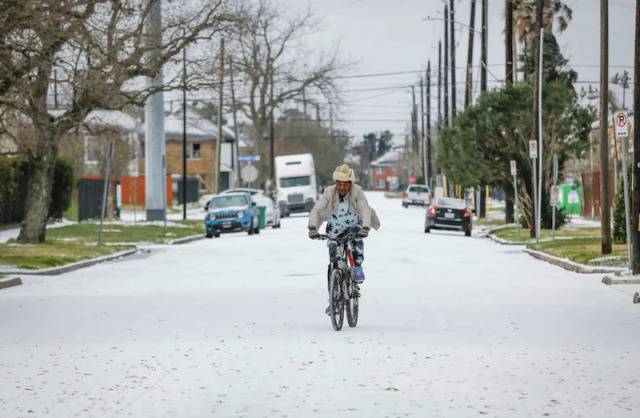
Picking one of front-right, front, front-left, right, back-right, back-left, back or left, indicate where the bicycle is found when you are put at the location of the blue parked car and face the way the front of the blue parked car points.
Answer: front

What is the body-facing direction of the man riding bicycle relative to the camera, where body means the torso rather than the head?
toward the camera

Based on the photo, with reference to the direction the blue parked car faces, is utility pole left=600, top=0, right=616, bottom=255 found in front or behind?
in front

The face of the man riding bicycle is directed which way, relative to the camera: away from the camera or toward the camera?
toward the camera

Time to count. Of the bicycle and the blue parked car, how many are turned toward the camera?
2

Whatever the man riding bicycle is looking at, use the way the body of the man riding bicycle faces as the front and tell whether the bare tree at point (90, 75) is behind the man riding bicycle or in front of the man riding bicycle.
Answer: behind

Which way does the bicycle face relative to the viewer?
toward the camera

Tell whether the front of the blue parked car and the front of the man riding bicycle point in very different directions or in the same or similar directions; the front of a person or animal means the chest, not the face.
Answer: same or similar directions

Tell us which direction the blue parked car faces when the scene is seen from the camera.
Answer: facing the viewer

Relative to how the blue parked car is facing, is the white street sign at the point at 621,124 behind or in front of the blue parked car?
in front
